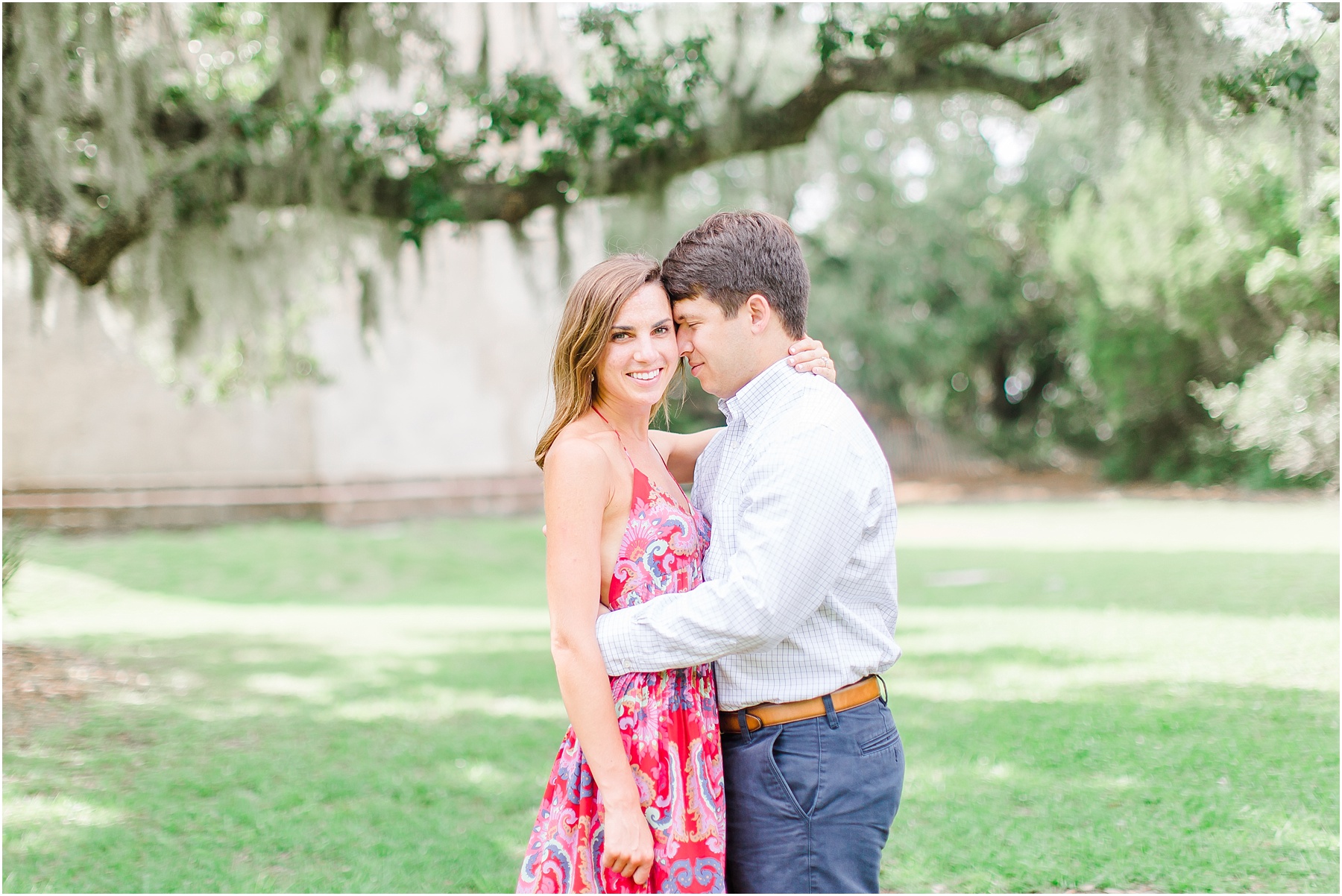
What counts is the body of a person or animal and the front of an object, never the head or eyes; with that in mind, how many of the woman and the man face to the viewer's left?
1

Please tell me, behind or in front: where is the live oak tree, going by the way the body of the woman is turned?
behind

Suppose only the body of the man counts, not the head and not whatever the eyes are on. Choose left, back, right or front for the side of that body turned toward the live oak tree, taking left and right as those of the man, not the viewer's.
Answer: right

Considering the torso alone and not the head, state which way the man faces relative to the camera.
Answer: to the viewer's left
